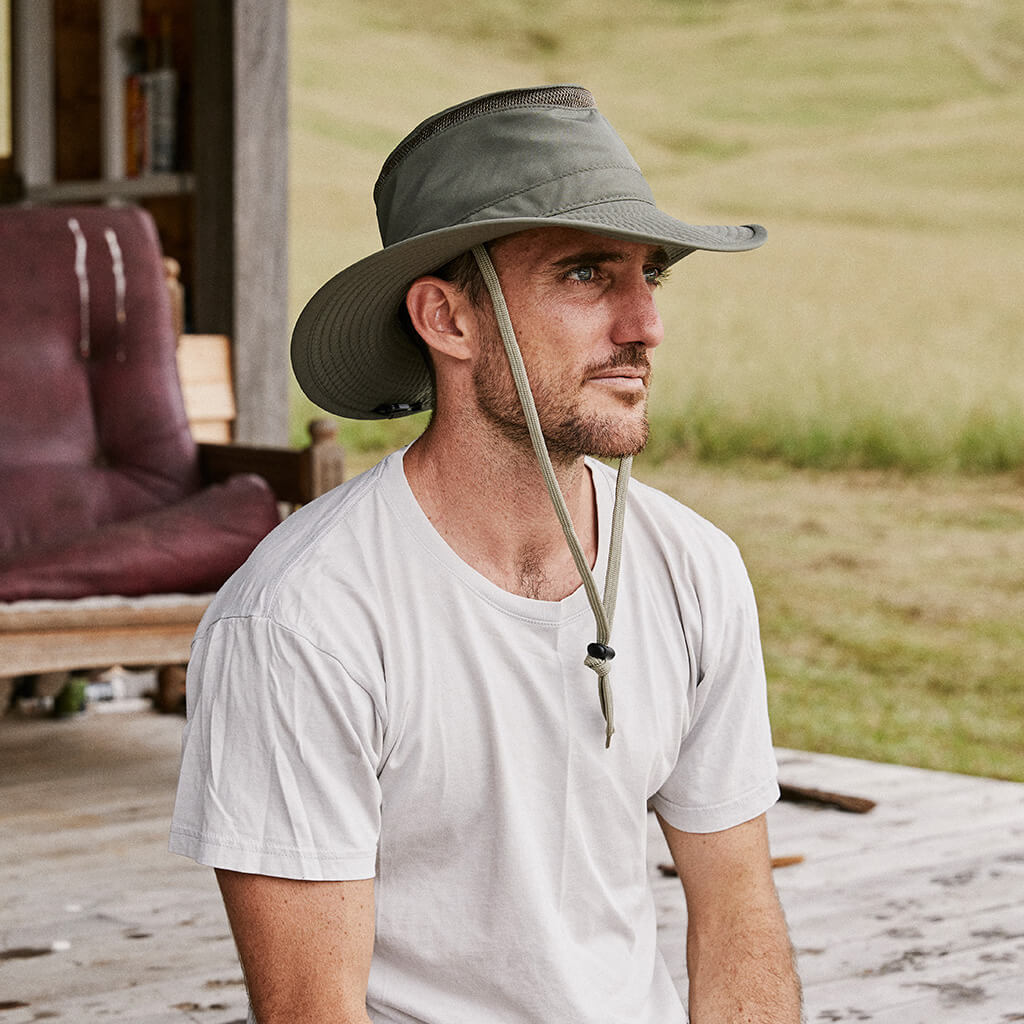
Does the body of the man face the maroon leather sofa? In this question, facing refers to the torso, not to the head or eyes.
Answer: no

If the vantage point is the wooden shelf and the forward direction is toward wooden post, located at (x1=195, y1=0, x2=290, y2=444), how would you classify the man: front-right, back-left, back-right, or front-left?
front-right

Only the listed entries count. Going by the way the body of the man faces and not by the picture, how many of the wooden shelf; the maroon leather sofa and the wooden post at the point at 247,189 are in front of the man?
0

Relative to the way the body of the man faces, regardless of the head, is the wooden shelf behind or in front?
behind

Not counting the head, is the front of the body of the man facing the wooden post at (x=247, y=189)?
no

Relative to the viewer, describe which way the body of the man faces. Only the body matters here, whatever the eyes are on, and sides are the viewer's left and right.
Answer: facing the viewer and to the right of the viewer

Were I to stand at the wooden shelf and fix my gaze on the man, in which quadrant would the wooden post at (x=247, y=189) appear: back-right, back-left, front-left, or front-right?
front-left
